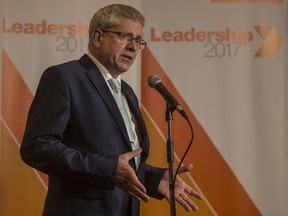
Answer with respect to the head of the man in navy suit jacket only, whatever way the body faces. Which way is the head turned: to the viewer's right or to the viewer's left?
to the viewer's right

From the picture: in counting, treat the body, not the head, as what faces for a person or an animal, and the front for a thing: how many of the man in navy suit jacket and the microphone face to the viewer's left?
1

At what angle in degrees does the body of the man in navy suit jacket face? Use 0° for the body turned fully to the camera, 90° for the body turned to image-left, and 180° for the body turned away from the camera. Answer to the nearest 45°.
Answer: approximately 315°

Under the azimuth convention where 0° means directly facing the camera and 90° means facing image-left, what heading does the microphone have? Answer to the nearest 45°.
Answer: approximately 90°
